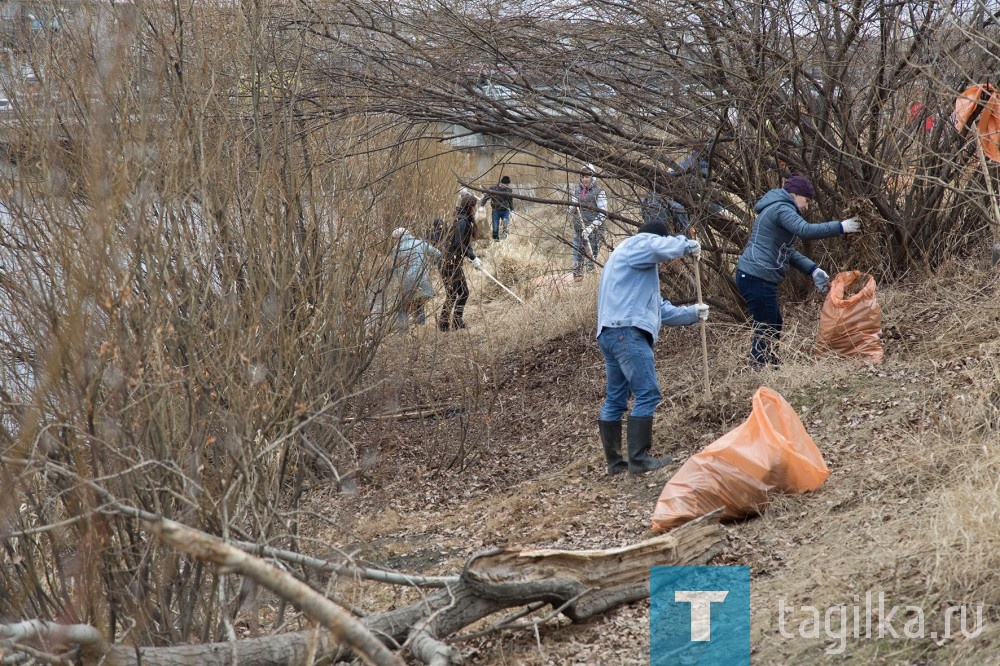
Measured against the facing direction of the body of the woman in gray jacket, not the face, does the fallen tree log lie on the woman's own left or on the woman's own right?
on the woman's own right

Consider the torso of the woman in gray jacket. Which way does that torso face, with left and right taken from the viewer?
facing to the right of the viewer

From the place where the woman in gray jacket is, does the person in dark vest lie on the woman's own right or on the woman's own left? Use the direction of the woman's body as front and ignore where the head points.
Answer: on the woman's own left

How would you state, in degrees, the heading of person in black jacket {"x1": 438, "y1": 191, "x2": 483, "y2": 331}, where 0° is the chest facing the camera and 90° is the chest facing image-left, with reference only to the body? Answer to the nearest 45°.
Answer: approximately 270°

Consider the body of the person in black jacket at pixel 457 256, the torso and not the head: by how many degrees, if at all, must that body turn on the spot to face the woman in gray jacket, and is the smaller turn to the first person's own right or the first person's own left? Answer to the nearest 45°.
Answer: approximately 45° to the first person's own right

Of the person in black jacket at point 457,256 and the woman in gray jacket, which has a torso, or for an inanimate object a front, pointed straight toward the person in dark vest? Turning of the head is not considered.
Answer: the person in black jacket

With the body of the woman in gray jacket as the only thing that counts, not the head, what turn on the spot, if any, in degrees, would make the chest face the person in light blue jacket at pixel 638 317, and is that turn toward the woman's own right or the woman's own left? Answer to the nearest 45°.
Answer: approximately 135° to the woman's own right

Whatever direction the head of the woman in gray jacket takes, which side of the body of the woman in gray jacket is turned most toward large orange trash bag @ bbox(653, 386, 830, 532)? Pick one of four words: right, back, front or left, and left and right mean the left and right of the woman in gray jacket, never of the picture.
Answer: right

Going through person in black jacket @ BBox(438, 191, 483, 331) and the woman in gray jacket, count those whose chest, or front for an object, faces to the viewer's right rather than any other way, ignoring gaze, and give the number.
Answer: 2

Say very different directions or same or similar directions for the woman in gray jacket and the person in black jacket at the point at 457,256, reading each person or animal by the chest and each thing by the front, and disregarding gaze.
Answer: same or similar directions

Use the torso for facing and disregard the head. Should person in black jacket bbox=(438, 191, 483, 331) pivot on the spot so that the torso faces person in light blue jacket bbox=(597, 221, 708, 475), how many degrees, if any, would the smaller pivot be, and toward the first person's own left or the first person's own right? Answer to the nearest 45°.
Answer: approximately 90° to the first person's own right
